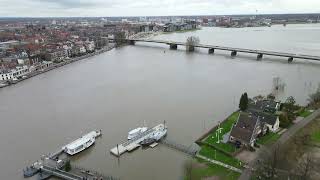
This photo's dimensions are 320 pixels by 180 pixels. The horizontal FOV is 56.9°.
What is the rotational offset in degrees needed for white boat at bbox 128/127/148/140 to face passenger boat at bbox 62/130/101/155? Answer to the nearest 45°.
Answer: approximately 135° to its left

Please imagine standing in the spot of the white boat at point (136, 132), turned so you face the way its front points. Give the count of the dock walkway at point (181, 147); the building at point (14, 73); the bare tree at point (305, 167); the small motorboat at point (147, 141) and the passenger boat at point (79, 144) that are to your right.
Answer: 3

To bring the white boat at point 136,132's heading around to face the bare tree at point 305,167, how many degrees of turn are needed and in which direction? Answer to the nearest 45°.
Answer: approximately 90° to its right

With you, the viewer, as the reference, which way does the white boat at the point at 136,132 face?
facing away from the viewer and to the right of the viewer

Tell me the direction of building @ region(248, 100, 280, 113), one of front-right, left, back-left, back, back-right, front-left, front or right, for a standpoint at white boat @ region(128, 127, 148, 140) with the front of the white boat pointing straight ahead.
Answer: front-right

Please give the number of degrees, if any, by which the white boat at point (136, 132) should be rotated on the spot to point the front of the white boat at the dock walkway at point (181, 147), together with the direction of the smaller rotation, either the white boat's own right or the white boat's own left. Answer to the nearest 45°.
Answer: approximately 90° to the white boat's own right

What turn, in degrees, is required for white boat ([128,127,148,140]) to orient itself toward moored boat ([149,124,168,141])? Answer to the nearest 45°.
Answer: approximately 45° to its right

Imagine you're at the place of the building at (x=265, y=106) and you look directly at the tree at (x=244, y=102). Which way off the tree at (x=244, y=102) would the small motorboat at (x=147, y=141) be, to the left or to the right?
left

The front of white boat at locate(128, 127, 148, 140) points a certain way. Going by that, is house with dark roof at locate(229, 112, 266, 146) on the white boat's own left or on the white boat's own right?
on the white boat's own right

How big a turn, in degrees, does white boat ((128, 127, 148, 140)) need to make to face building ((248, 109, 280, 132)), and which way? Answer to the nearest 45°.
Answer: approximately 45° to its right

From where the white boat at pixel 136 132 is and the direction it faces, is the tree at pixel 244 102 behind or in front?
in front

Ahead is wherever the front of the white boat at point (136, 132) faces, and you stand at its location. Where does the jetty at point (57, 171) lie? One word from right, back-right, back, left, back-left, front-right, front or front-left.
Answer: back

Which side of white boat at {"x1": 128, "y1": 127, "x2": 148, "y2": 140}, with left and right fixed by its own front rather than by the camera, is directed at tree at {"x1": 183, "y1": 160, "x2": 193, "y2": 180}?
right

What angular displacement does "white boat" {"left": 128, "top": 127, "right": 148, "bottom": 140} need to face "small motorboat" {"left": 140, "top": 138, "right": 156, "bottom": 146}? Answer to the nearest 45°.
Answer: approximately 90° to its right

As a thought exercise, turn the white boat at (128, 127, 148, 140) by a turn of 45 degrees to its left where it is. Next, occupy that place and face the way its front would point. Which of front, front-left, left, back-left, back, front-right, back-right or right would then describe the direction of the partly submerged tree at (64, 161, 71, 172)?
back-left
